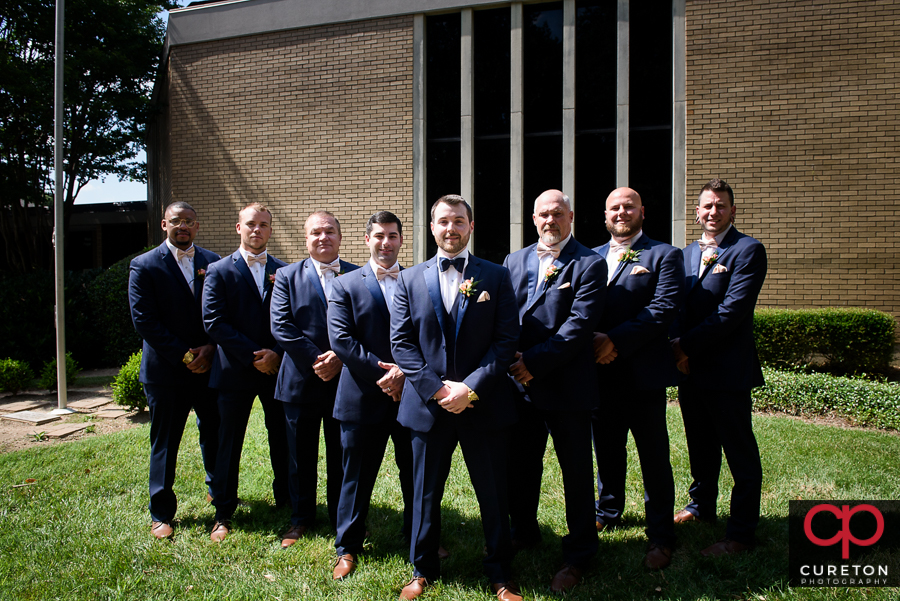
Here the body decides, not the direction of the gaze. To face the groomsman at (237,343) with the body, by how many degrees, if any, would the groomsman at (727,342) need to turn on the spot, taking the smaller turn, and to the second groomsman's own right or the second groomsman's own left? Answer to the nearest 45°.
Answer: approximately 45° to the second groomsman's own right

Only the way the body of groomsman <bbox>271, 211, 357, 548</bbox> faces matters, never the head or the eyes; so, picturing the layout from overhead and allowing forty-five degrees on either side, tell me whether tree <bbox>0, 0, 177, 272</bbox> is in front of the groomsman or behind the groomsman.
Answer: behind

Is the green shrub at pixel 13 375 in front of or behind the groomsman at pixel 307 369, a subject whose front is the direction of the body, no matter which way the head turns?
behind

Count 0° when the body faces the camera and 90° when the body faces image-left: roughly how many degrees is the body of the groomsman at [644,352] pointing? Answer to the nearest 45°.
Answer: approximately 45°

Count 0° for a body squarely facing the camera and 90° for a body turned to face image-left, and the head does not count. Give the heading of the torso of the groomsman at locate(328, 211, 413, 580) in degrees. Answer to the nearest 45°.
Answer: approximately 315°

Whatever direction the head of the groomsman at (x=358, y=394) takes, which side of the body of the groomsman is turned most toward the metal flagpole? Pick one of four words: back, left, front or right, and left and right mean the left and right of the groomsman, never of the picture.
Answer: back
